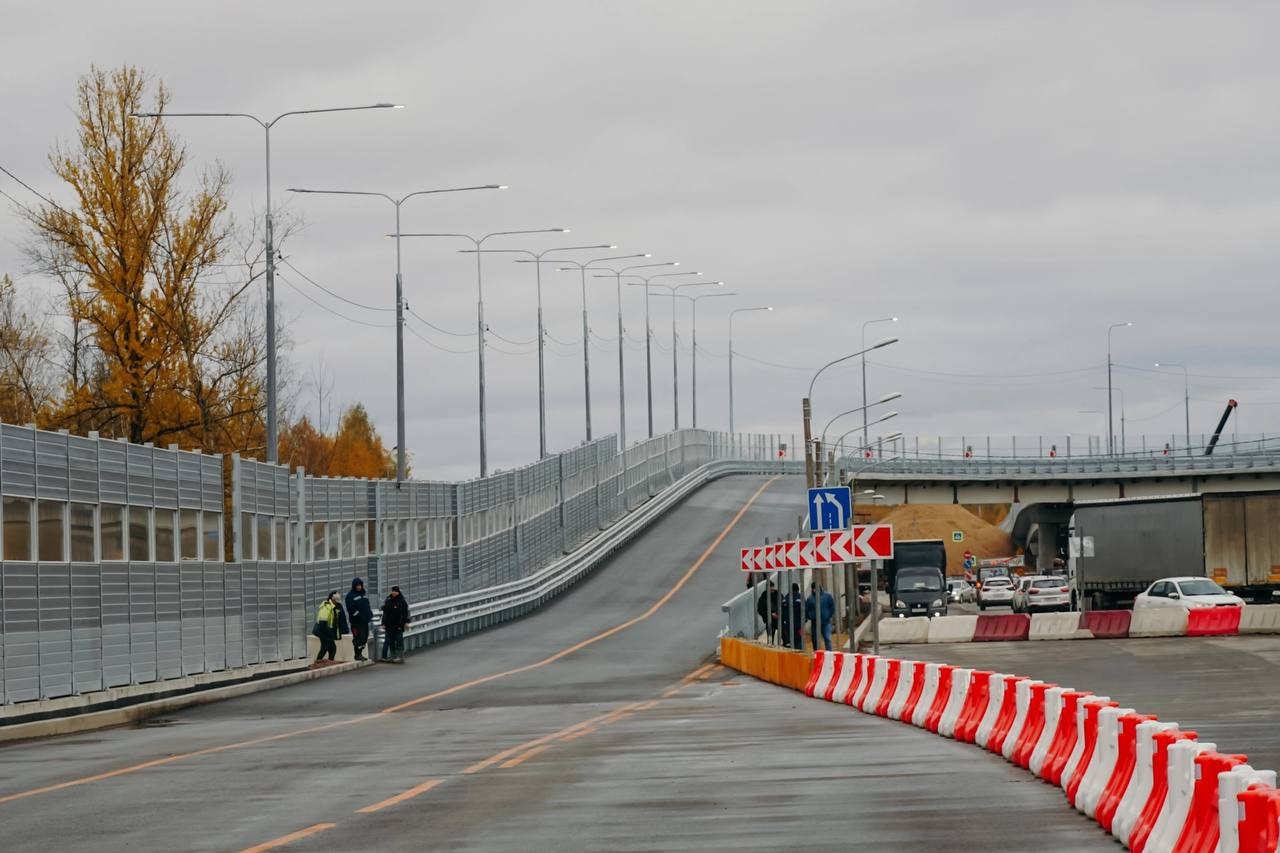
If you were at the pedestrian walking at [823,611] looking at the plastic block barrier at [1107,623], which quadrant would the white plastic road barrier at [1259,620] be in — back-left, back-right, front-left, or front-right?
front-right

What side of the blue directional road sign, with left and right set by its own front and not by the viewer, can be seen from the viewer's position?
front

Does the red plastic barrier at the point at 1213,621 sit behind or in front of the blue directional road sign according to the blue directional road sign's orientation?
behind

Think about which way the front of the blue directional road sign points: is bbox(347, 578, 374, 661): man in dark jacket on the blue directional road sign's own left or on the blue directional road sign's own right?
on the blue directional road sign's own right

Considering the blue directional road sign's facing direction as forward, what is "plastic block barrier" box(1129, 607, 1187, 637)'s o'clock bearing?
The plastic block barrier is roughly at 7 o'clock from the blue directional road sign.

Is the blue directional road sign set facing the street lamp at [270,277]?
no

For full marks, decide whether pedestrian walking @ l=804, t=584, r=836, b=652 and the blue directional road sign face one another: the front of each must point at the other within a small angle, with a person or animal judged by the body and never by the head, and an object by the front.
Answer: no

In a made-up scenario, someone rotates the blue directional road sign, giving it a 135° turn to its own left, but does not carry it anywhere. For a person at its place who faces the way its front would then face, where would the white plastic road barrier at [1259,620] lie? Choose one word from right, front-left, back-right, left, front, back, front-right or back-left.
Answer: front

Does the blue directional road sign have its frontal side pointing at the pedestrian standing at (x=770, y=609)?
no
